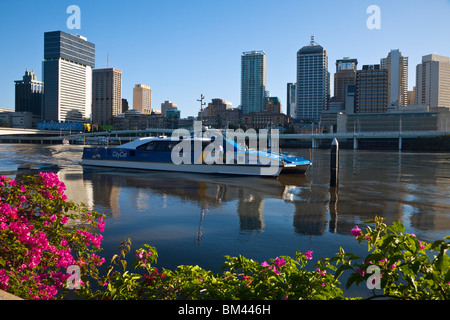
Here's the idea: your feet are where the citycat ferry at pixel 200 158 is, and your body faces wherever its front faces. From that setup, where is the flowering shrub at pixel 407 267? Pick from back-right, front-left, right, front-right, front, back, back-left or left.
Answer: front-right

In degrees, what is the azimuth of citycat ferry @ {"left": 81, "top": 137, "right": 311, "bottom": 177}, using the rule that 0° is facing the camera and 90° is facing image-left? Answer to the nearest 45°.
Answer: approximately 315°
